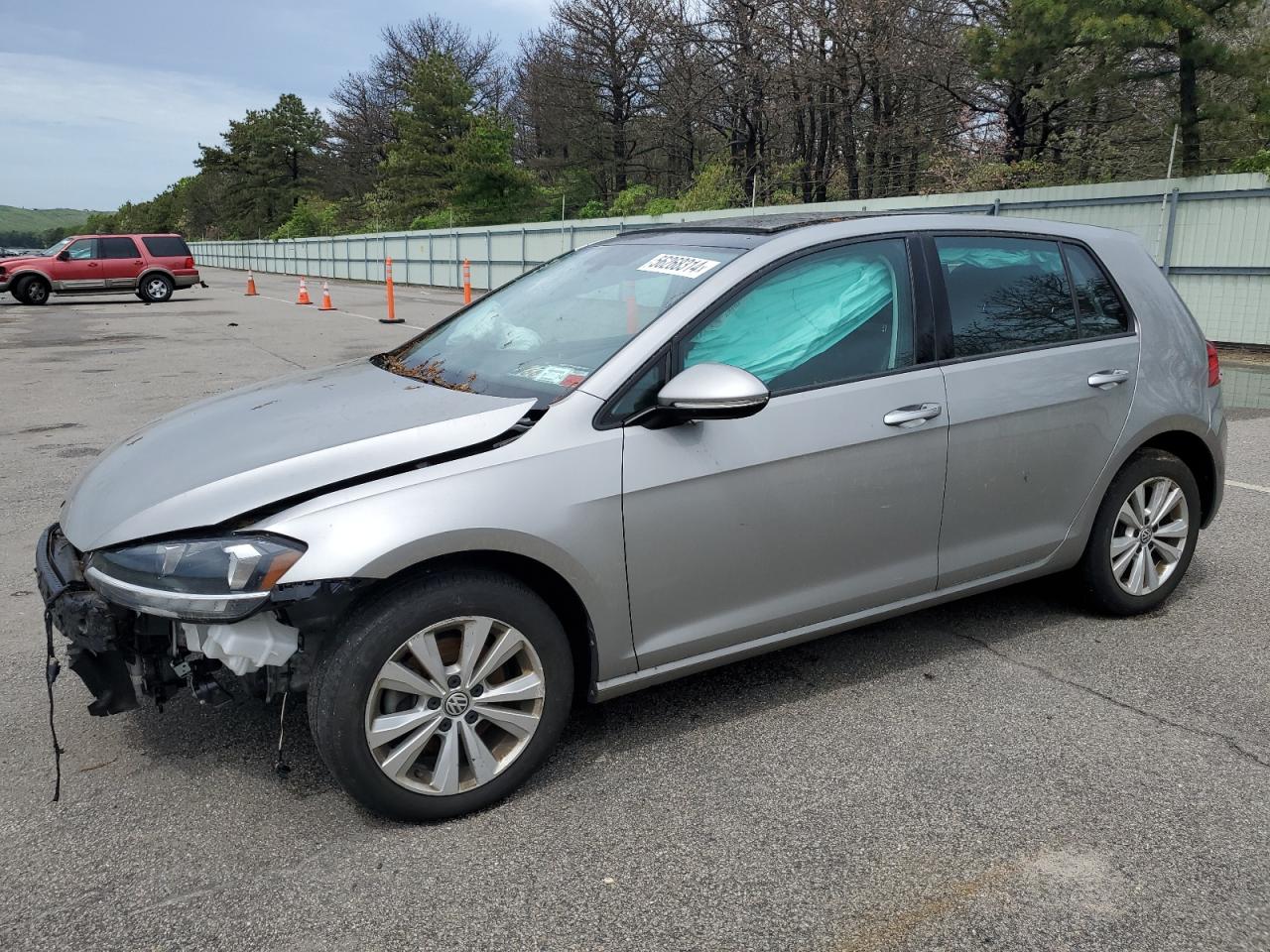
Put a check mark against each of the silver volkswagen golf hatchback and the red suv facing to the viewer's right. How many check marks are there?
0

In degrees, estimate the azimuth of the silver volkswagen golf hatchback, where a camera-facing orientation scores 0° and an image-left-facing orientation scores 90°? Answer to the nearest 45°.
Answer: approximately 45°

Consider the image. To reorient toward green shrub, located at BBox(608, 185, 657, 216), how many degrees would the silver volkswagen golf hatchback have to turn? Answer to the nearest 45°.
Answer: approximately 135° to its right

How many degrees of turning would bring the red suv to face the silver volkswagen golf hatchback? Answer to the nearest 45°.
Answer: approximately 90° to its left

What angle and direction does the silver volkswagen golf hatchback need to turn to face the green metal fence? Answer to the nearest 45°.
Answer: approximately 180°

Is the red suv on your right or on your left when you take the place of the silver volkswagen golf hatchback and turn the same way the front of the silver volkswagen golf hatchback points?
on your right

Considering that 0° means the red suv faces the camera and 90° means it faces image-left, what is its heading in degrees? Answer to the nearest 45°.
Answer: approximately 90°
